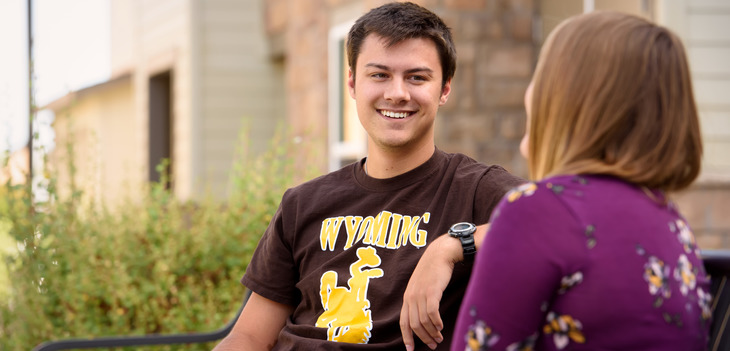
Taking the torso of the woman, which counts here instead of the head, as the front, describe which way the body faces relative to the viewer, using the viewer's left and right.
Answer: facing away from the viewer and to the left of the viewer

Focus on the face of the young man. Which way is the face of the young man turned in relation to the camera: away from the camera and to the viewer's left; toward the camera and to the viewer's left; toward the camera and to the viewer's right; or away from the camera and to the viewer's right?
toward the camera and to the viewer's right

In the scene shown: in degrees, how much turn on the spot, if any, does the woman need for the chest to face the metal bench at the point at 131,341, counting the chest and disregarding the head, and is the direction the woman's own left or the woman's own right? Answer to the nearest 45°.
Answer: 0° — they already face it

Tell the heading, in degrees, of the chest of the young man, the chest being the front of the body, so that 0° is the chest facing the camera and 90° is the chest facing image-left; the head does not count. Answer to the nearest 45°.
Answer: approximately 0°

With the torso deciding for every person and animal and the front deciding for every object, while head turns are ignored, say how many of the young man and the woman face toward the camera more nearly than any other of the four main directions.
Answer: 1

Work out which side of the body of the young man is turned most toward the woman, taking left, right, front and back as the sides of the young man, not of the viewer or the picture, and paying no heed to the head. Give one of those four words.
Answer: front

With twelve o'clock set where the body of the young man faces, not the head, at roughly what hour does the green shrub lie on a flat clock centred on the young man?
The green shrub is roughly at 5 o'clock from the young man.

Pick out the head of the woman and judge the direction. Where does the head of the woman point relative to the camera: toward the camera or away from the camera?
away from the camera
